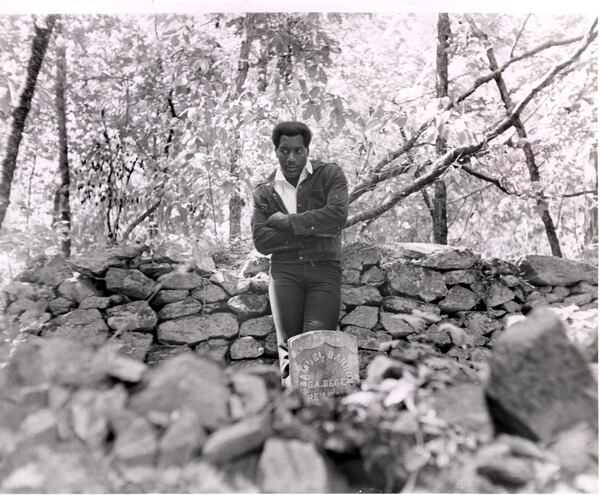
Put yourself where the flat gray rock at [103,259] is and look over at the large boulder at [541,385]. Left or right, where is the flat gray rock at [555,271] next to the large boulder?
left

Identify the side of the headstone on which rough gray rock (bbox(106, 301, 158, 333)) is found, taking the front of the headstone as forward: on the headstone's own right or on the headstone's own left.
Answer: on the headstone's own right

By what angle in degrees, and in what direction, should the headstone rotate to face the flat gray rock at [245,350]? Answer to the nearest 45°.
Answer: approximately 135° to its right

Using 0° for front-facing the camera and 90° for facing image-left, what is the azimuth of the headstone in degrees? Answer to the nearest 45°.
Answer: approximately 0°

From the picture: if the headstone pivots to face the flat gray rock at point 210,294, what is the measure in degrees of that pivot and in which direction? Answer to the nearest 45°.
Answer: approximately 135° to its right

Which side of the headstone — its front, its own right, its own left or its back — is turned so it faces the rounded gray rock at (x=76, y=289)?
right

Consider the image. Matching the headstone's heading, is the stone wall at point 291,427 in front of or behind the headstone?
in front

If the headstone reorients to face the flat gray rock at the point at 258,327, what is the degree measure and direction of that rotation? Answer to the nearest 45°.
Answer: approximately 135° to its right

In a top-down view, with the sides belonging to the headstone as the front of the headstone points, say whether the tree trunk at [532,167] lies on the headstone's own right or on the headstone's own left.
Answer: on the headstone's own left
